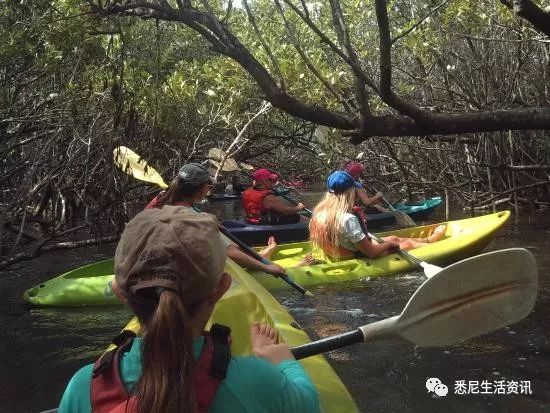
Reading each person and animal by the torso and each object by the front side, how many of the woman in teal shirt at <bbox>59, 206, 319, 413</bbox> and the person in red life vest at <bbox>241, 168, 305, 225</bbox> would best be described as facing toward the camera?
0

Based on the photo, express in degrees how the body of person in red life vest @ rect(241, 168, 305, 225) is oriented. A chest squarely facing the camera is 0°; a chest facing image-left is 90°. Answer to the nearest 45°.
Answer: approximately 225°

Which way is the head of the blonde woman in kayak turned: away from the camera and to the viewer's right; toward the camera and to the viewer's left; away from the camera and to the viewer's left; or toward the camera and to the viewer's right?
away from the camera and to the viewer's right

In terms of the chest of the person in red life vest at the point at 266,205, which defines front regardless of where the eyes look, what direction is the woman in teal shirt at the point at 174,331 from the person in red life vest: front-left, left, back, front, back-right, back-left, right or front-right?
back-right

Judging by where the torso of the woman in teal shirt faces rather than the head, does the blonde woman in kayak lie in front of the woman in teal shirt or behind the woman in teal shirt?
in front

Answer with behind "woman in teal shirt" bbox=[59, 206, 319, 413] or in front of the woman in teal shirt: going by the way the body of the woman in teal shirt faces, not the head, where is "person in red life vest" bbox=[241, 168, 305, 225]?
in front

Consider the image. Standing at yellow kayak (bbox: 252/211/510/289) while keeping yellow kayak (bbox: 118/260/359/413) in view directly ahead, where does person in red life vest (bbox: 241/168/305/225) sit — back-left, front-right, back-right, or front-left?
back-right

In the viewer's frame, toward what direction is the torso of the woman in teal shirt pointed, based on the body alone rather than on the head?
away from the camera

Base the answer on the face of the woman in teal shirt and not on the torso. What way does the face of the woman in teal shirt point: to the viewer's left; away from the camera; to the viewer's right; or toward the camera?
away from the camera
